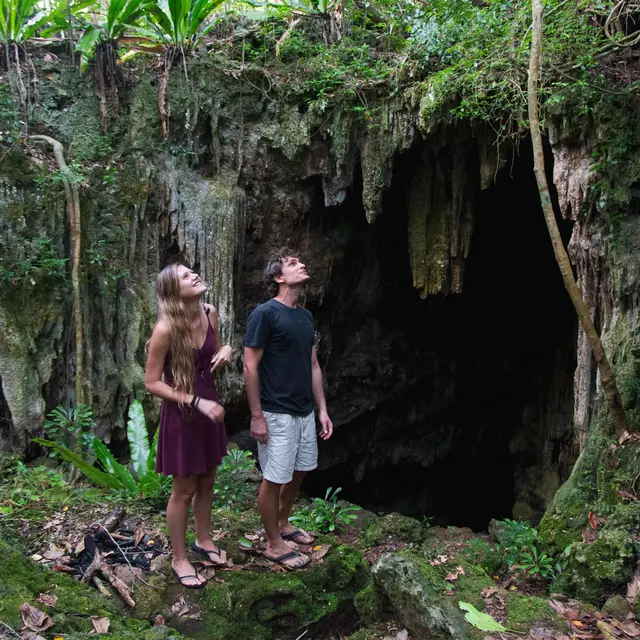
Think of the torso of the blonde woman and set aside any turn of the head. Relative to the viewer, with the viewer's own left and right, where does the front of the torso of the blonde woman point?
facing the viewer and to the right of the viewer

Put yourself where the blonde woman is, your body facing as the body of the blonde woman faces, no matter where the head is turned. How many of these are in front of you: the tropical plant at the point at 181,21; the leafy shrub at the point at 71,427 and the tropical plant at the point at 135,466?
0

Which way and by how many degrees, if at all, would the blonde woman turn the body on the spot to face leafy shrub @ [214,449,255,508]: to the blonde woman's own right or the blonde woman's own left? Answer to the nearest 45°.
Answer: approximately 135° to the blonde woman's own left

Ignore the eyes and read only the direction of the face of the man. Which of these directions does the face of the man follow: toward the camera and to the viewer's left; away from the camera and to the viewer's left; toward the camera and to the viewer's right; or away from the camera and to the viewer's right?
toward the camera and to the viewer's right

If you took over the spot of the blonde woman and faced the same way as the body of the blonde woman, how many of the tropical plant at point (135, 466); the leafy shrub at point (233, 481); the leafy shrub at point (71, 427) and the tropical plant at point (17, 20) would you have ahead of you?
0

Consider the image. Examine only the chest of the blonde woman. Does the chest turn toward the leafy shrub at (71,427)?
no

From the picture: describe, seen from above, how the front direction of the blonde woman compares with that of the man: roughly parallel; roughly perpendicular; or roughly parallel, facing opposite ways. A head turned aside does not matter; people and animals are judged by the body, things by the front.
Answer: roughly parallel

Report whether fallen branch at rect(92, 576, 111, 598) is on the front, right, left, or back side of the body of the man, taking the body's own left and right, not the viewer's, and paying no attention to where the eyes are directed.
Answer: right

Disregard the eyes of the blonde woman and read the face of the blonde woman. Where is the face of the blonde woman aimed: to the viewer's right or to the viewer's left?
to the viewer's right

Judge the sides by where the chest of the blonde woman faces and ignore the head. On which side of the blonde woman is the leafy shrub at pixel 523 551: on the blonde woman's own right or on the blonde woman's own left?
on the blonde woman's own left

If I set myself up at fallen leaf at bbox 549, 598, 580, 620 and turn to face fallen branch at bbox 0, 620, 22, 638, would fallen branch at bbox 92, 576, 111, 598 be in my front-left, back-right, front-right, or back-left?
front-right

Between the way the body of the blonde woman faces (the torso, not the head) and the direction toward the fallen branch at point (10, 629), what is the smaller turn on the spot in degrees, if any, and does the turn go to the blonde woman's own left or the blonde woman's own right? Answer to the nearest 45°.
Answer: approximately 90° to the blonde woman's own right

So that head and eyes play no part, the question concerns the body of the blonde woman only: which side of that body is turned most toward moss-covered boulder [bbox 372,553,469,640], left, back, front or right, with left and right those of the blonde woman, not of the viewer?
front

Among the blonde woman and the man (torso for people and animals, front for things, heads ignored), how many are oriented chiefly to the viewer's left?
0
